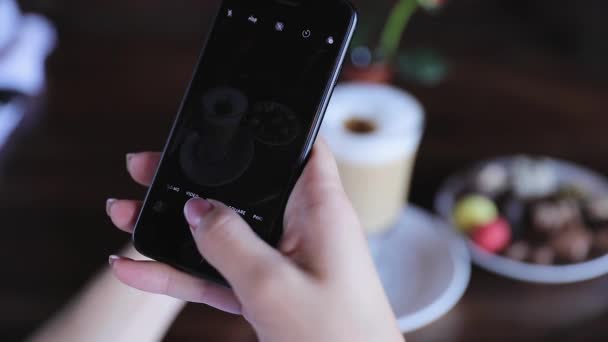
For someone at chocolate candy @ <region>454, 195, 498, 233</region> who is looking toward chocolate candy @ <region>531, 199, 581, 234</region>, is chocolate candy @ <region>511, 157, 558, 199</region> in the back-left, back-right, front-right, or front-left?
front-left

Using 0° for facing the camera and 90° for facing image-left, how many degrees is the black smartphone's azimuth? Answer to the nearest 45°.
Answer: approximately 0°
